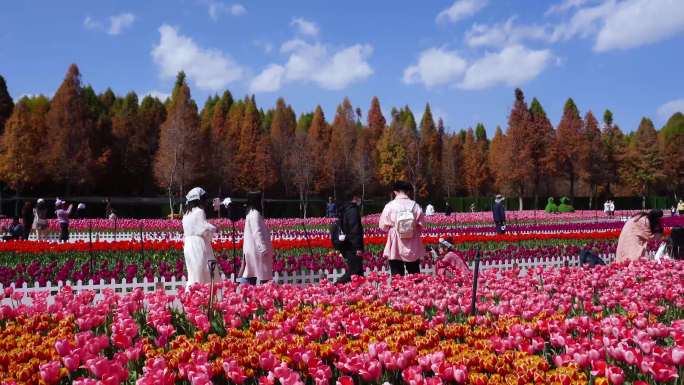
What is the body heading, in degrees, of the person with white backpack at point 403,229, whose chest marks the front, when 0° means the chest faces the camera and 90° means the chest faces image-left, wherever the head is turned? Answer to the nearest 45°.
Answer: approximately 180°

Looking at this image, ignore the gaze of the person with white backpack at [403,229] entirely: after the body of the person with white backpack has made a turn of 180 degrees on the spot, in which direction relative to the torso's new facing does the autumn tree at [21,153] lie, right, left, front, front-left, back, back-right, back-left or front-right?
back-right

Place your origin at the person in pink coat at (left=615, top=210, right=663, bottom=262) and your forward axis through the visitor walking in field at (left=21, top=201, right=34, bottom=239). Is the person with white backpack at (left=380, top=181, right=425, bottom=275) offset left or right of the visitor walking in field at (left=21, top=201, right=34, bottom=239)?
left
